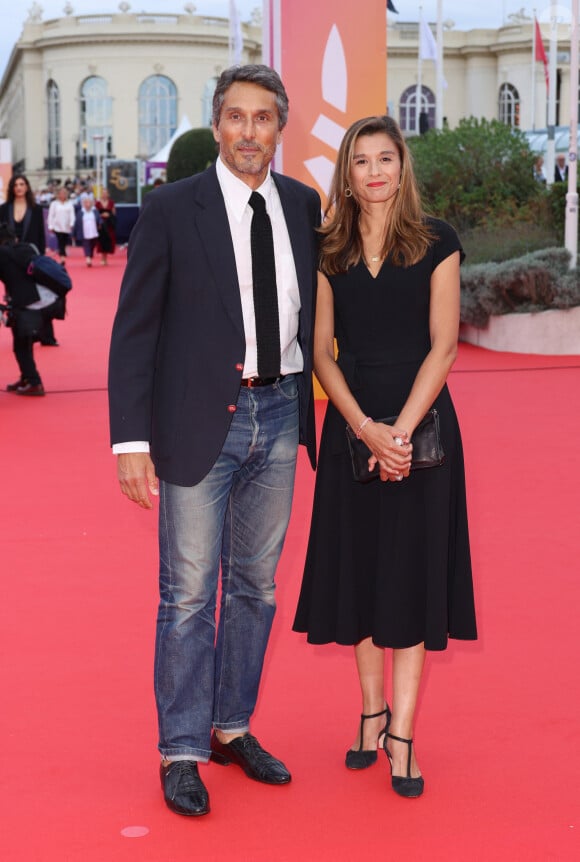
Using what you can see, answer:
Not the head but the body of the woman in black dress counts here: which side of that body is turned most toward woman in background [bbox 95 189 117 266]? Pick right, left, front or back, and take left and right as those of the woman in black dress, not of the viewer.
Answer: back

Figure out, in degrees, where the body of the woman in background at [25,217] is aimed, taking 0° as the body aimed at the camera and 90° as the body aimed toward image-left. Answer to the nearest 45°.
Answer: approximately 0°

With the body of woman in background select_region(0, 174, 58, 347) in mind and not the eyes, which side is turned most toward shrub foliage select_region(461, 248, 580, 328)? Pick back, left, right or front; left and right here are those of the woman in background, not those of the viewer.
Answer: left

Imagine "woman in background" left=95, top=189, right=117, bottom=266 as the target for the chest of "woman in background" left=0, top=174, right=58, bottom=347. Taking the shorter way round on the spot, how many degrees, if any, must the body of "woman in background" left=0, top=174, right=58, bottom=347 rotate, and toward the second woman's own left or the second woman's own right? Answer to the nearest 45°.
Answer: approximately 180°

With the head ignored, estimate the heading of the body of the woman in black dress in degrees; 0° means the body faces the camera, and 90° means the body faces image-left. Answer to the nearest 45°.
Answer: approximately 0°

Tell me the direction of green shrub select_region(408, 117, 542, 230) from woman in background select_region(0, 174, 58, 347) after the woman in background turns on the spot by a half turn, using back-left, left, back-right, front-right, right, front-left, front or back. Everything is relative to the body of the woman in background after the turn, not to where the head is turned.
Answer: front-right
